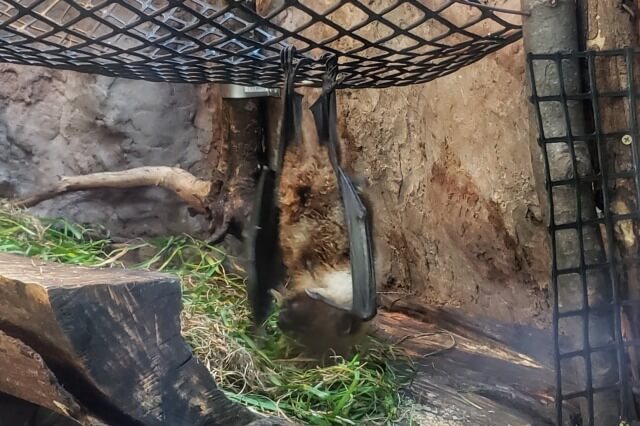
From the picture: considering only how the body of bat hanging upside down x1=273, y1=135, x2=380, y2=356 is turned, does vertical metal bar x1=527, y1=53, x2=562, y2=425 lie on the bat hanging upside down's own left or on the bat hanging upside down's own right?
on the bat hanging upside down's own left

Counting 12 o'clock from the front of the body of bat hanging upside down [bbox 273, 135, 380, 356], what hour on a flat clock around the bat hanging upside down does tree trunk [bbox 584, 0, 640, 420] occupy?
The tree trunk is roughly at 10 o'clock from the bat hanging upside down.

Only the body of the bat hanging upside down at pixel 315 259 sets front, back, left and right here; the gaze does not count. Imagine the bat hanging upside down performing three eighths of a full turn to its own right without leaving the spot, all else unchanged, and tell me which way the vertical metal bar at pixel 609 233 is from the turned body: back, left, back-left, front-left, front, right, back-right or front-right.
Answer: back

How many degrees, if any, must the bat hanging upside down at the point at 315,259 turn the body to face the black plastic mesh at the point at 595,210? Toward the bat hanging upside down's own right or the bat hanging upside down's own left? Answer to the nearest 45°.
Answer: approximately 45° to the bat hanging upside down's own left

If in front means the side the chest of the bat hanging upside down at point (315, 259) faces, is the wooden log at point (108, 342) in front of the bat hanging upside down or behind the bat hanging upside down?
in front

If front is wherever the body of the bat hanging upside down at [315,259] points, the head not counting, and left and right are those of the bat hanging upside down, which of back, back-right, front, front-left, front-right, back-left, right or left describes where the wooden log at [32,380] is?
front-right

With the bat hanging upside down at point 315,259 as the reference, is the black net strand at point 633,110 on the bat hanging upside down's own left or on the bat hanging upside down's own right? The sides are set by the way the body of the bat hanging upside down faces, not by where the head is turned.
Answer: on the bat hanging upside down's own left

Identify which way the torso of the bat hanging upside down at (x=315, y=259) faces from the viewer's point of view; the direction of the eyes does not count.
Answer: toward the camera
